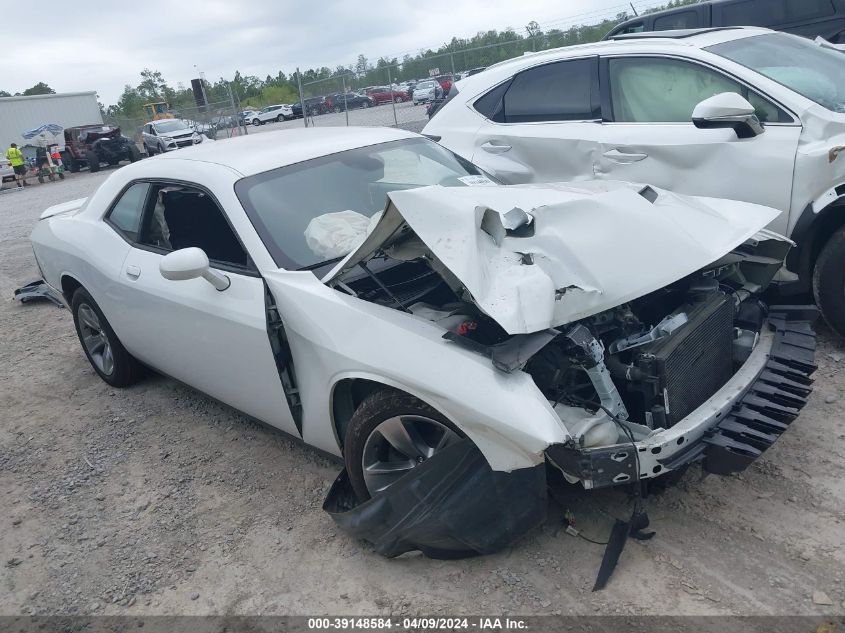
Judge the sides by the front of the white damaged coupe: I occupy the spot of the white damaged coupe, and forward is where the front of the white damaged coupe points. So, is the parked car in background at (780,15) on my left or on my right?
on my left

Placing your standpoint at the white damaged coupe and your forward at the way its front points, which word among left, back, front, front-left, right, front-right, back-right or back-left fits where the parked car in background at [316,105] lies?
back-left

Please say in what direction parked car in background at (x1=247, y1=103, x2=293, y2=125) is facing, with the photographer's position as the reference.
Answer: facing the viewer and to the left of the viewer

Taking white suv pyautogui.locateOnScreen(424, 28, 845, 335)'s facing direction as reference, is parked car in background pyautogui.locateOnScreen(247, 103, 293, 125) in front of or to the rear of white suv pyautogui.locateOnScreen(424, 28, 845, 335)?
to the rear

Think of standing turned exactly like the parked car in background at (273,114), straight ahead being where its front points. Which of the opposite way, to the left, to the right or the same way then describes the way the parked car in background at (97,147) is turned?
to the left

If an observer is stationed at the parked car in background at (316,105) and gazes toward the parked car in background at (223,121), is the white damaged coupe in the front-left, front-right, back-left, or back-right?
back-left

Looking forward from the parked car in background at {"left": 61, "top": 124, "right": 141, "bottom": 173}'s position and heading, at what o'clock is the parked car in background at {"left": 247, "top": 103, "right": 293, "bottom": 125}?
the parked car in background at {"left": 247, "top": 103, "right": 293, "bottom": 125} is roughly at 9 o'clock from the parked car in background at {"left": 61, "top": 124, "right": 141, "bottom": 173}.

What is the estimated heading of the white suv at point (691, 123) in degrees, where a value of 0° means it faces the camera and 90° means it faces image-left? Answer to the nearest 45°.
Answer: approximately 315°

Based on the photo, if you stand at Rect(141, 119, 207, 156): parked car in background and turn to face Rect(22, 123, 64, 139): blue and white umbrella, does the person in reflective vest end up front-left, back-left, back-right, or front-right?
front-left

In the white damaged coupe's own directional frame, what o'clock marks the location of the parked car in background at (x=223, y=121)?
The parked car in background is roughly at 7 o'clock from the white damaged coupe.
